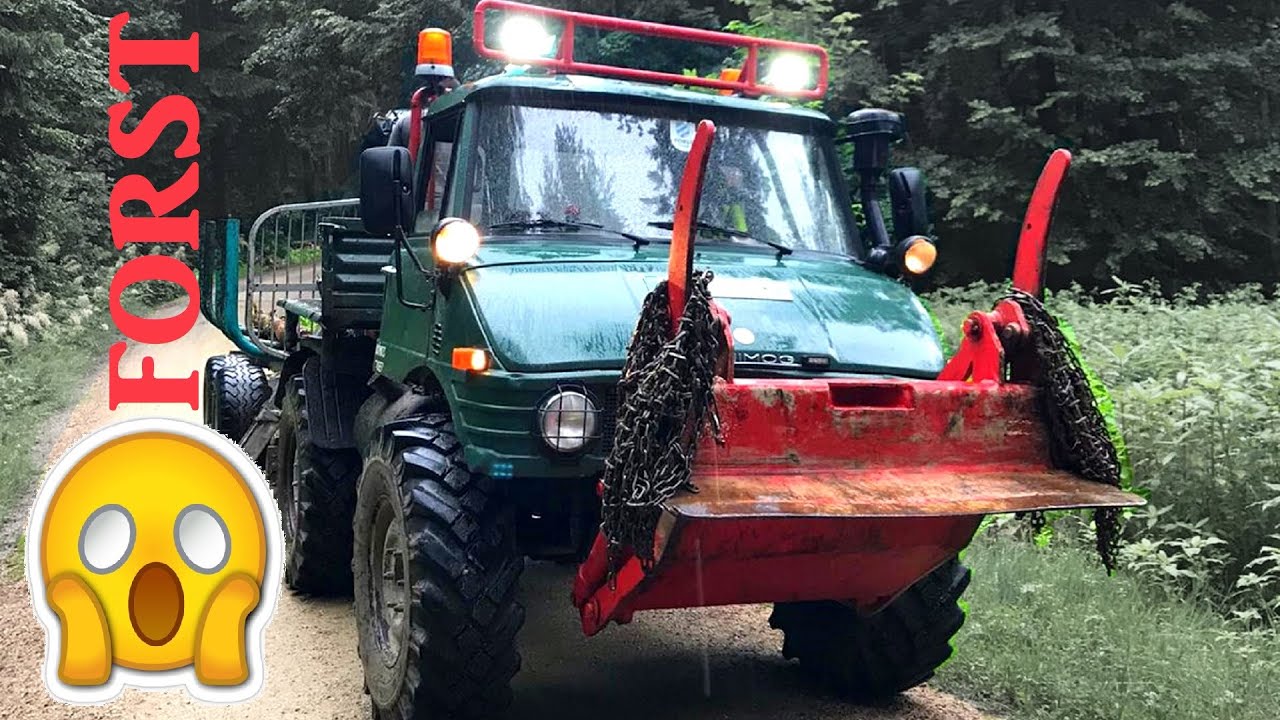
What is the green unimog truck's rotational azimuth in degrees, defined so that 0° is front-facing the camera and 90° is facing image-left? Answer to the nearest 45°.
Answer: approximately 315°
